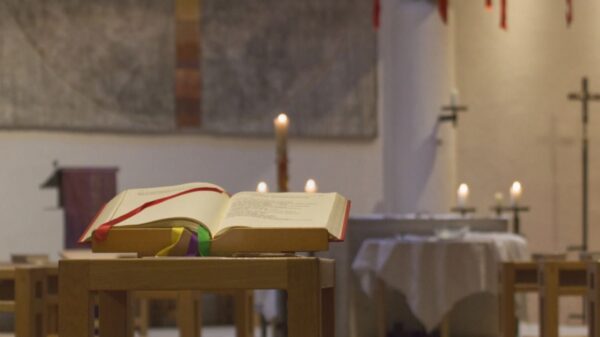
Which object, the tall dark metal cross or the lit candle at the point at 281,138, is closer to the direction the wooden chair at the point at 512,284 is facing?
the tall dark metal cross

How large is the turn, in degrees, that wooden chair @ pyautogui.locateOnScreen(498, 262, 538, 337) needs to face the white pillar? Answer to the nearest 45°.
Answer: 0° — it already faces it

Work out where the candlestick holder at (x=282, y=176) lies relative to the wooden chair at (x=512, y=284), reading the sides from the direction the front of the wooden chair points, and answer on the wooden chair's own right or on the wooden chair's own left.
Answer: on the wooden chair's own left

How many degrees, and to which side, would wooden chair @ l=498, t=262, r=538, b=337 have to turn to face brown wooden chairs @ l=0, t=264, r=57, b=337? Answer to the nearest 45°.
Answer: approximately 135° to its left

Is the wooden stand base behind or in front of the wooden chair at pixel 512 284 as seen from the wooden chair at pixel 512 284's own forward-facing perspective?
behind

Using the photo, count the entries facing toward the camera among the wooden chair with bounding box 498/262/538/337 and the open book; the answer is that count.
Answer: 1

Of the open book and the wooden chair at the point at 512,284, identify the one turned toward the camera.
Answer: the open book

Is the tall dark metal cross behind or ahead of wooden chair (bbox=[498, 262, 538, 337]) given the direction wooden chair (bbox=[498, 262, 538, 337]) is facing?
ahead

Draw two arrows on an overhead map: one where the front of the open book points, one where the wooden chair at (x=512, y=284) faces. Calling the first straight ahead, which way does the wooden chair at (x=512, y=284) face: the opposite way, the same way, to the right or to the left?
the opposite way

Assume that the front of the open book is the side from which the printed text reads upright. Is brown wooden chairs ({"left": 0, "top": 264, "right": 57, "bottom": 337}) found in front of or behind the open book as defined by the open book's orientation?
behind

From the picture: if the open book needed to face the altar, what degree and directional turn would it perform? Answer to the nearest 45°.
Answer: approximately 180°

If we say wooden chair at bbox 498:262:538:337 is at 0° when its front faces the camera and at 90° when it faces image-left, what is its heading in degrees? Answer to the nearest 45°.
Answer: approximately 180°

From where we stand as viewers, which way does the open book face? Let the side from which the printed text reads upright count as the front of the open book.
facing the viewer
